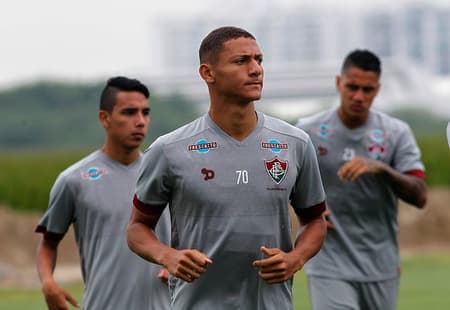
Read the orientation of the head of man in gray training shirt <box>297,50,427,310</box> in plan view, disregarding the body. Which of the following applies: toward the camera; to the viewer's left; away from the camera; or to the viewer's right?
toward the camera

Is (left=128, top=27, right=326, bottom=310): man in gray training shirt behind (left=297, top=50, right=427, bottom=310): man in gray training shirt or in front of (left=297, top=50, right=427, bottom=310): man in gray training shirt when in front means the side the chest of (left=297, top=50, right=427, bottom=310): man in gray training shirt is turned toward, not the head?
in front

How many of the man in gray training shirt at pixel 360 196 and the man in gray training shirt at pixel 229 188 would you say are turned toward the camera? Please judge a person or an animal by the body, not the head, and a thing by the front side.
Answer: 2

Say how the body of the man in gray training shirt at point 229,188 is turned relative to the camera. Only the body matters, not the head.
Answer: toward the camera

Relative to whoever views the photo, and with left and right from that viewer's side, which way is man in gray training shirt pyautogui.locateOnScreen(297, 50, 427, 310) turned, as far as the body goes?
facing the viewer

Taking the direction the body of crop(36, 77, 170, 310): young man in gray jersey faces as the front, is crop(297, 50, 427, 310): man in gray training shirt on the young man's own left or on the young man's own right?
on the young man's own left

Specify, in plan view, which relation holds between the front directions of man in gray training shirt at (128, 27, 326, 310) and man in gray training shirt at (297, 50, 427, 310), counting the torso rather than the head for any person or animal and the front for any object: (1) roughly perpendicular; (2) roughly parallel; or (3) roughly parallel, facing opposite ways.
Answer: roughly parallel

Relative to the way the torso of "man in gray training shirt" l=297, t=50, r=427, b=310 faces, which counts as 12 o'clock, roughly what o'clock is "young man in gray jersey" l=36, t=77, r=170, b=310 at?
The young man in gray jersey is roughly at 2 o'clock from the man in gray training shirt.

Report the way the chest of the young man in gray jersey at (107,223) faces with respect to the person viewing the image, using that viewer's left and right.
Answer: facing the viewer and to the right of the viewer

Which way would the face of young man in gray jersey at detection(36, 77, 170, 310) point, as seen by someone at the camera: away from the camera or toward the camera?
toward the camera
